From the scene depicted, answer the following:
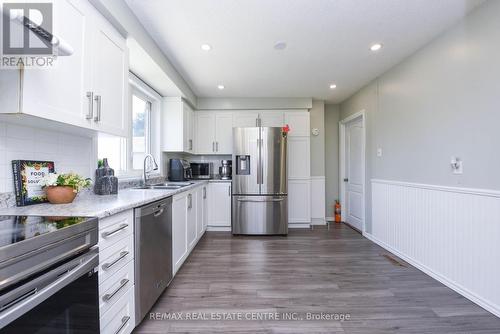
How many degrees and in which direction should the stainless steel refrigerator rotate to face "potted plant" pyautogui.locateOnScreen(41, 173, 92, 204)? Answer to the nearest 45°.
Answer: approximately 45° to its right

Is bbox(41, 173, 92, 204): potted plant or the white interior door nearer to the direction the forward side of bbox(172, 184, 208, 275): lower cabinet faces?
the white interior door

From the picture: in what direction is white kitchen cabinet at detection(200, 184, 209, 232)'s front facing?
to the viewer's right

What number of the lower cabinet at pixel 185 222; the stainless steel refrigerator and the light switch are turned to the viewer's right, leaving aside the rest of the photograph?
1

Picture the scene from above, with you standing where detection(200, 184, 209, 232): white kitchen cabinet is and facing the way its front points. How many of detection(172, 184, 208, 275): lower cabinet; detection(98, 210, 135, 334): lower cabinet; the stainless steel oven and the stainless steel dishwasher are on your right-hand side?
4

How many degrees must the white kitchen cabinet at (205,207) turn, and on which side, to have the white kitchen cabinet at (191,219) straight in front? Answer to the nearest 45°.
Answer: approximately 90° to its right

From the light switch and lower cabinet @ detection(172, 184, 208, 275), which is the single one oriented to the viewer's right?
the lower cabinet

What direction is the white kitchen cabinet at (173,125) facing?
to the viewer's right
